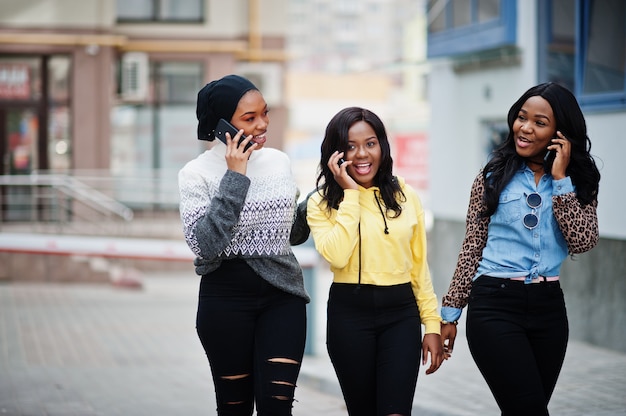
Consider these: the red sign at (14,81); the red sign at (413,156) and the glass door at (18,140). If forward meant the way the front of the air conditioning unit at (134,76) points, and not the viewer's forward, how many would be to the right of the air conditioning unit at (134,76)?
2

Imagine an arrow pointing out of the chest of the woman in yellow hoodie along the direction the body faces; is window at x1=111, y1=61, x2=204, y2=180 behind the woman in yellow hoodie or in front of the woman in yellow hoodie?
behind

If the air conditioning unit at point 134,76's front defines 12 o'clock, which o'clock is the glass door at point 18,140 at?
The glass door is roughly at 3 o'clock from the air conditioning unit.

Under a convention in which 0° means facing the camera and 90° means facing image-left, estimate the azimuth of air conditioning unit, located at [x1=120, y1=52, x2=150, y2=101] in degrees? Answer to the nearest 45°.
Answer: approximately 0°

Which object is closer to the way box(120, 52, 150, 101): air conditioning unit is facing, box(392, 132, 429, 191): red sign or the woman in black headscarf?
the woman in black headscarf

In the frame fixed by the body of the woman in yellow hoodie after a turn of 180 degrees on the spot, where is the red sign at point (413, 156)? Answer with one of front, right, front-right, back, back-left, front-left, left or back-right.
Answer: front

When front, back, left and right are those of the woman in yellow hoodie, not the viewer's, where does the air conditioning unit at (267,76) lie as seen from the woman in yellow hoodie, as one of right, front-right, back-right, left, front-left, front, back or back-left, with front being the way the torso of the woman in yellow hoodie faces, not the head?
back

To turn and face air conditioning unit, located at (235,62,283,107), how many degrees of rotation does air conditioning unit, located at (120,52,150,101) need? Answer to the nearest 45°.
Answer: approximately 90° to its left

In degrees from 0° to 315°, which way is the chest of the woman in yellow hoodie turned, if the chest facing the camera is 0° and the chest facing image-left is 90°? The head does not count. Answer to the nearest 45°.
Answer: approximately 0°

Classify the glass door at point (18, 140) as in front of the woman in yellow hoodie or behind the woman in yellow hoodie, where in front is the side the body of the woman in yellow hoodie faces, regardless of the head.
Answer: behind
